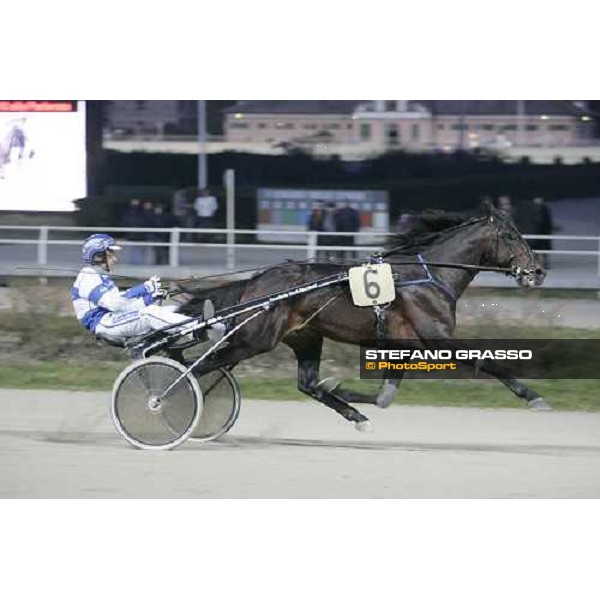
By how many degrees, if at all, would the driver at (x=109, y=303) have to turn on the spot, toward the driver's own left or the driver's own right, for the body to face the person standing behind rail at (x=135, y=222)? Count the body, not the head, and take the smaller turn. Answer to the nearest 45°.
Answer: approximately 90° to the driver's own left

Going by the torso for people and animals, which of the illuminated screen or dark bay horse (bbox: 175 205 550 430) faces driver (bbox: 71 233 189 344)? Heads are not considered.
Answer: the illuminated screen

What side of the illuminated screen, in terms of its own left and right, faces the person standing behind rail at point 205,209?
left

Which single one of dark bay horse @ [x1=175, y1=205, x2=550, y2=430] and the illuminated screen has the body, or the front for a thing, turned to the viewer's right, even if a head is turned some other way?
the dark bay horse

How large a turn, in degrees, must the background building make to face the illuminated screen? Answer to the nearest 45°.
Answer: approximately 90° to its right

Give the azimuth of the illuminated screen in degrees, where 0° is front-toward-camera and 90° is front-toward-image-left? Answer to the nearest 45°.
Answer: approximately 0°

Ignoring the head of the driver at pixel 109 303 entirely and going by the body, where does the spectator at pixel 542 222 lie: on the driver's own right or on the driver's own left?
on the driver's own left

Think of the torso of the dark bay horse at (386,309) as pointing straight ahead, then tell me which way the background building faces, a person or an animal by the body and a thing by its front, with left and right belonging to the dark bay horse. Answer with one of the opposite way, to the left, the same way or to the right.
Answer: to the right

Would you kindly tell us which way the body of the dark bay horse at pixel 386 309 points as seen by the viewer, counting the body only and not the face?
to the viewer's right

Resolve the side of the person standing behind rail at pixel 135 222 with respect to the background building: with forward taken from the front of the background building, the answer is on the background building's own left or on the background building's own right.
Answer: on the background building's own right

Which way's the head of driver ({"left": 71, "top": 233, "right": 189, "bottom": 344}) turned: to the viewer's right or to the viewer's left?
to the viewer's right

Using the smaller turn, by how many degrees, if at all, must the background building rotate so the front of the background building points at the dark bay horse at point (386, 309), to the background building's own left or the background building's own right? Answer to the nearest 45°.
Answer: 0° — it already faces it

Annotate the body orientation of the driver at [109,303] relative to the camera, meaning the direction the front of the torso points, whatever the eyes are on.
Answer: to the viewer's right

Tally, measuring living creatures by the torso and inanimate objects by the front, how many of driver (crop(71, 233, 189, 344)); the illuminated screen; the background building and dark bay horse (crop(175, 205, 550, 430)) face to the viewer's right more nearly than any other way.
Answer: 2
